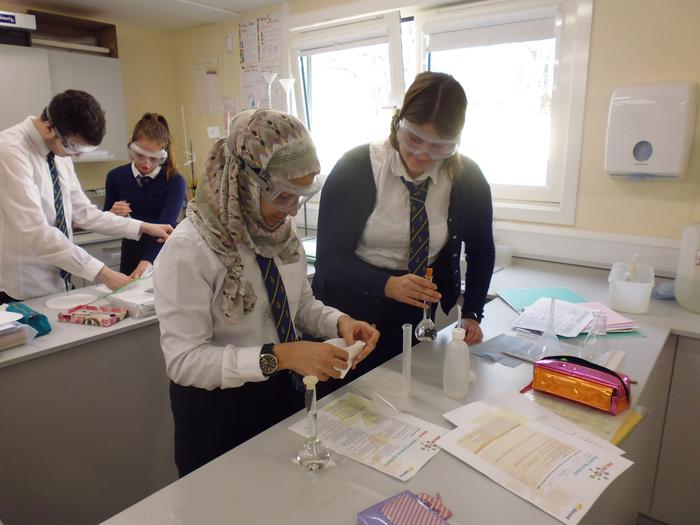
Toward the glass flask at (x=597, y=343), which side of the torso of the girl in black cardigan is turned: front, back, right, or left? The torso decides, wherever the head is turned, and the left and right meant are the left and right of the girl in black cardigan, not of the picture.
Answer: left

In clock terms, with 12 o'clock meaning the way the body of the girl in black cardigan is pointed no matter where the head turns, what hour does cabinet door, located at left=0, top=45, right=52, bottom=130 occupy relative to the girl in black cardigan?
The cabinet door is roughly at 4 o'clock from the girl in black cardigan.

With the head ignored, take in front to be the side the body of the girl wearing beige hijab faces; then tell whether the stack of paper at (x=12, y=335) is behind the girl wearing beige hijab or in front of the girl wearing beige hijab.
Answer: behind

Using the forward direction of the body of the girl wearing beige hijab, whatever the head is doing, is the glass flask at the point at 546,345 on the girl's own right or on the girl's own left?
on the girl's own left

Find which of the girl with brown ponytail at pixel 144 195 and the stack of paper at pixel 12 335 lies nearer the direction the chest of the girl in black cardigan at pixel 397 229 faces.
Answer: the stack of paper

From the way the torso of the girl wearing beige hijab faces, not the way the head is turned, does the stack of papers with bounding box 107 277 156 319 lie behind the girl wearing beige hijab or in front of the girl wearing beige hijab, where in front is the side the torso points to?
behind

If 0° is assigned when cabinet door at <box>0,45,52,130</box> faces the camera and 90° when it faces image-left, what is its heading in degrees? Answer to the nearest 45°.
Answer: approximately 315°

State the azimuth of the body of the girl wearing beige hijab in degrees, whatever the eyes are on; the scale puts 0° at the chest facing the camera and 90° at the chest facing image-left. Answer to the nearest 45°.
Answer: approximately 315°

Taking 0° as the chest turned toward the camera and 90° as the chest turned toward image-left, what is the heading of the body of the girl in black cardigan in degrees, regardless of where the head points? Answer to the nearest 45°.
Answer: approximately 0°

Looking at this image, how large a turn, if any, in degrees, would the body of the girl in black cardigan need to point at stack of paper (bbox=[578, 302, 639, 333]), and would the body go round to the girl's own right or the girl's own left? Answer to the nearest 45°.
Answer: approximately 90° to the girl's own left
